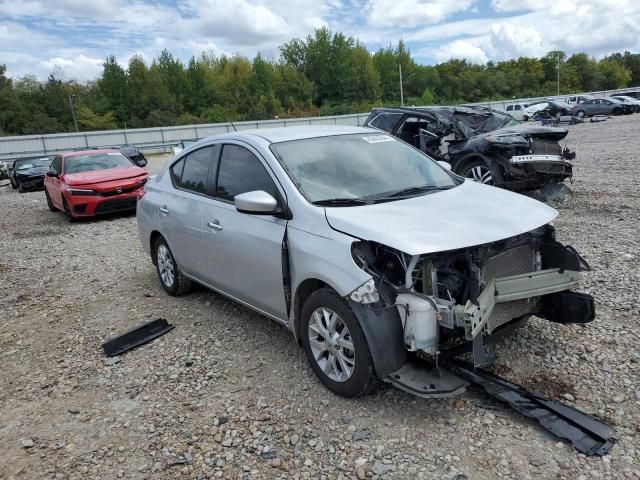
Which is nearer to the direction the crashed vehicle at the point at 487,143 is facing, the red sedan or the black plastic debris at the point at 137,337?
the black plastic debris

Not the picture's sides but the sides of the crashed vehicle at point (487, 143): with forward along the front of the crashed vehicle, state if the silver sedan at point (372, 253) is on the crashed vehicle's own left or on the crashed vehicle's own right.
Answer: on the crashed vehicle's own right

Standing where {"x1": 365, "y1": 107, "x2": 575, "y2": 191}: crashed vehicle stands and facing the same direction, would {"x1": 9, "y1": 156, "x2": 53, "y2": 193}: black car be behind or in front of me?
behind

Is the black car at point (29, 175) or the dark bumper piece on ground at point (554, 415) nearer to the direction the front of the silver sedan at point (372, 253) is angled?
the dark bumper piece on ground

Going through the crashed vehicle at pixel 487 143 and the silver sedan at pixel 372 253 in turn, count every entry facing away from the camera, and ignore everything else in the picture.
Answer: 0

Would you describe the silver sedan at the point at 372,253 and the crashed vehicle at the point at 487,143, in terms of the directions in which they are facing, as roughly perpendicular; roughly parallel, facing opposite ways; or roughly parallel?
roughly parallel

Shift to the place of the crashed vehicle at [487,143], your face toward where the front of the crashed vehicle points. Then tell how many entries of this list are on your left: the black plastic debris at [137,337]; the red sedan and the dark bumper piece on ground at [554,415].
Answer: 0

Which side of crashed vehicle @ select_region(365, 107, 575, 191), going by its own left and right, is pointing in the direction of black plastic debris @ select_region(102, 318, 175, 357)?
right

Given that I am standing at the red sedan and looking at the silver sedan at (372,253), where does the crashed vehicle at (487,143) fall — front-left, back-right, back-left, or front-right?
front-left

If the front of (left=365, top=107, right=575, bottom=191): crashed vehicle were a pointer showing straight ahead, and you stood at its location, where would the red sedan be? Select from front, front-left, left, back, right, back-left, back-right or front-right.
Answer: back-right

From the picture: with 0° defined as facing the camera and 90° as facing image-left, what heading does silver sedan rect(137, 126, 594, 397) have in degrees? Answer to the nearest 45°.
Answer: approximately 315°

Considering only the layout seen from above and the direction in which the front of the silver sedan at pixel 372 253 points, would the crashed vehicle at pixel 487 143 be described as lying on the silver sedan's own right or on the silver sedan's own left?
on the silver sedan's own left

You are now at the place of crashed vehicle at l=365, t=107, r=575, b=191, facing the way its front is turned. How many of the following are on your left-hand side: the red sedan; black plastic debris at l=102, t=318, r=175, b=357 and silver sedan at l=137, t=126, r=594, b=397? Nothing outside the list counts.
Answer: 0

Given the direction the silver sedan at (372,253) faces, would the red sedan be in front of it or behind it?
behind

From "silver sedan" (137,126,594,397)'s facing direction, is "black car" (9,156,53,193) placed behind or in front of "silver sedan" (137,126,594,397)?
behind

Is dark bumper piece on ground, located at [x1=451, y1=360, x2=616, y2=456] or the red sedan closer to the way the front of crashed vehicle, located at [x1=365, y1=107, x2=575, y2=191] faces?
the dark bumper piece on ground
